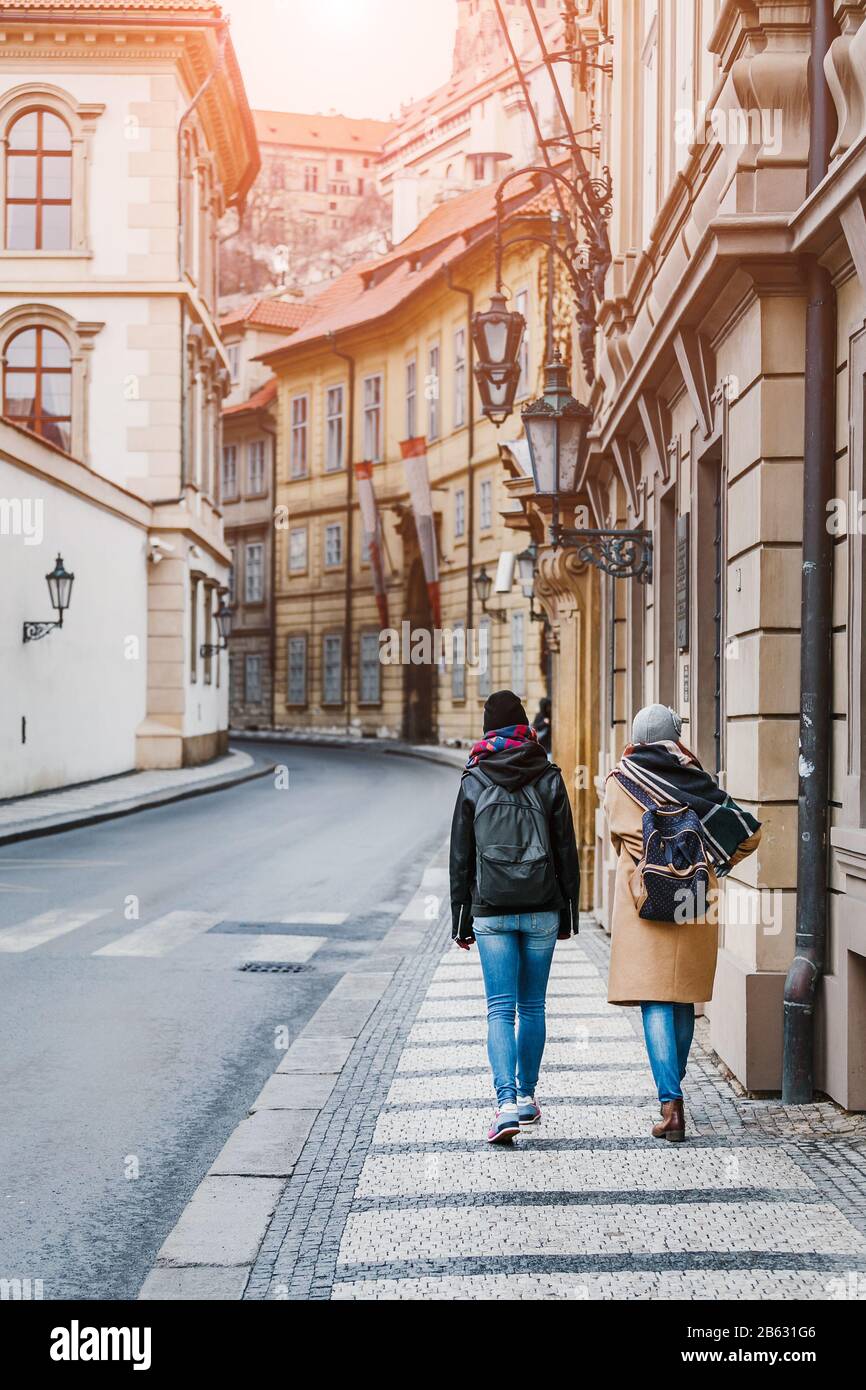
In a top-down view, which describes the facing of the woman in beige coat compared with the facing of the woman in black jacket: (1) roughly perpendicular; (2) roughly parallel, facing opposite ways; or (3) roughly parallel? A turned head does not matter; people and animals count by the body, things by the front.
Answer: roughly parallel

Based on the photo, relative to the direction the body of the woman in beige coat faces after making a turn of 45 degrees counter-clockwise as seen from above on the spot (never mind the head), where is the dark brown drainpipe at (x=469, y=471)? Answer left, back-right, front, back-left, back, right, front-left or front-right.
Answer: front-right

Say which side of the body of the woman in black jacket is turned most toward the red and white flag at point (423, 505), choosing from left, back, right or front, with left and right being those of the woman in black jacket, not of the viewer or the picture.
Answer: front

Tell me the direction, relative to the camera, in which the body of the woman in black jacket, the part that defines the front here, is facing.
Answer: away from the camera

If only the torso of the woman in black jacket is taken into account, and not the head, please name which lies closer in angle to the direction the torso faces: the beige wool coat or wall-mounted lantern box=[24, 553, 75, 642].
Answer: the wall-mounted lantern

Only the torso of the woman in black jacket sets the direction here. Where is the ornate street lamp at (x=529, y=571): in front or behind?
in front

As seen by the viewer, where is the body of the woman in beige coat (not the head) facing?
away from the camera

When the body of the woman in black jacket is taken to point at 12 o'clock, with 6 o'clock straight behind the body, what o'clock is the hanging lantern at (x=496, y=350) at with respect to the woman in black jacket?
The hanging lantern is roughly at 12 o'clock from the woman in black jacket.

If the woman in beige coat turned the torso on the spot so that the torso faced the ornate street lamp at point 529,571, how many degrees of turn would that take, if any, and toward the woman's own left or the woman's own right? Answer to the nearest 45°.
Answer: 0° — they already face it

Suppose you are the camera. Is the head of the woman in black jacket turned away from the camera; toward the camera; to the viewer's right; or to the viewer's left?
away from the camera

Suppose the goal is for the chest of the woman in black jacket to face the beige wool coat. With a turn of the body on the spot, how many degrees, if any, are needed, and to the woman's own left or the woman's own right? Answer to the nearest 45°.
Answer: approximately 90° to the woman's own right

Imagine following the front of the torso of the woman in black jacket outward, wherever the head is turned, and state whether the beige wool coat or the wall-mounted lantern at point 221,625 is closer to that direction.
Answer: the wall-mounted lantern

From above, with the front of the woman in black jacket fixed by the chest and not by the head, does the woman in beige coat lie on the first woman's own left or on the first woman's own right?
on the first woman's own right

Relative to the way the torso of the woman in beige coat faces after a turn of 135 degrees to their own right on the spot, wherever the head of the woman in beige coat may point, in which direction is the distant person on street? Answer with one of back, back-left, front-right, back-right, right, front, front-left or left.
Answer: back-left

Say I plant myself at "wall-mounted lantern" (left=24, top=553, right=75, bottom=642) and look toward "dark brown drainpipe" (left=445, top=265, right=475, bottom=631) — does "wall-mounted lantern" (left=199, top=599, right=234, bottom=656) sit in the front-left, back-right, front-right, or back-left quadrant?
front-left

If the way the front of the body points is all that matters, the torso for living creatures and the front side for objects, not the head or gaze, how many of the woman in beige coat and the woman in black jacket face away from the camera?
2

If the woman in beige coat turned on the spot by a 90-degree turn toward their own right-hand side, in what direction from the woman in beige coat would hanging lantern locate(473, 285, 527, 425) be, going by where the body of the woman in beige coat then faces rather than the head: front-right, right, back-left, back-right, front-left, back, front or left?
left
